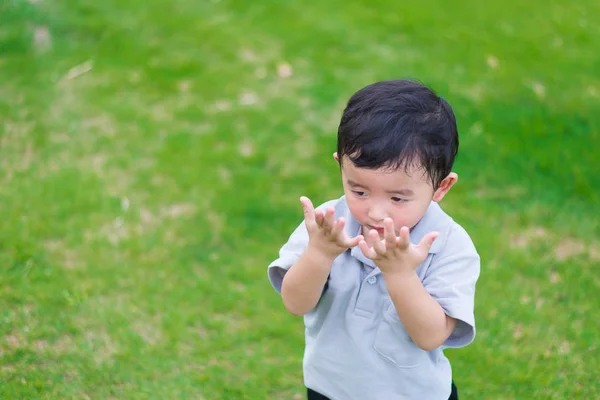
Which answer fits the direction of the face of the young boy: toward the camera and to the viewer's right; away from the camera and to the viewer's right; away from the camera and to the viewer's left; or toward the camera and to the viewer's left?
toward the camera and to the viewer's left

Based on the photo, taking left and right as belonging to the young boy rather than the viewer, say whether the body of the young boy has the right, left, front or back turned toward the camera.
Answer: front
